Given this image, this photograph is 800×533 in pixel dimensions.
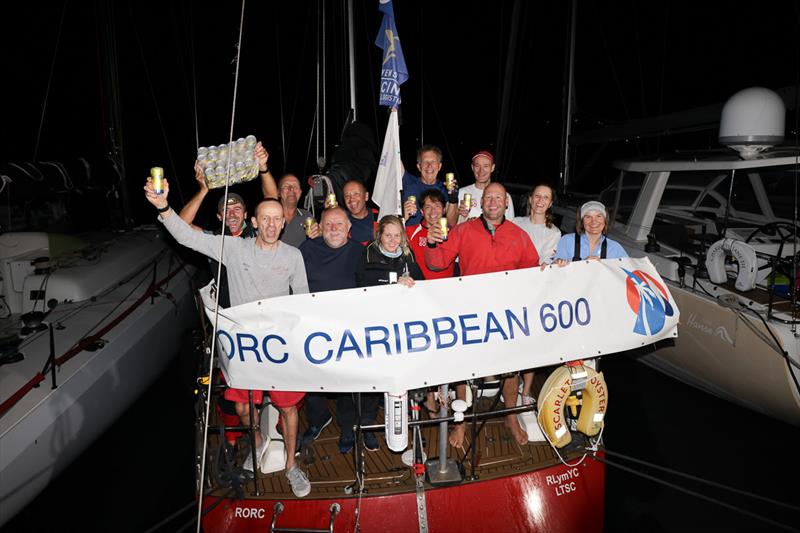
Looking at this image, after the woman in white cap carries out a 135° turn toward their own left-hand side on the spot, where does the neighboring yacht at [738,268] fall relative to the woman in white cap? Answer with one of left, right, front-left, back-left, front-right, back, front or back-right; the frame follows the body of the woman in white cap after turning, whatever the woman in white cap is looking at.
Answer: front

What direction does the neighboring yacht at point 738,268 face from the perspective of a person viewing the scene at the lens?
facing away from the viewer and to the left of the viewer

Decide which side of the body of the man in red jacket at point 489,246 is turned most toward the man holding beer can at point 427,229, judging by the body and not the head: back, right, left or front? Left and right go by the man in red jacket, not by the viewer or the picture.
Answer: right

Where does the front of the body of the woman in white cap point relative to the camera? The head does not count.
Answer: toward the camera

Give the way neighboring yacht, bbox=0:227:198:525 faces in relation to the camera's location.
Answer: facing away from the viewer and to the right of the viewer

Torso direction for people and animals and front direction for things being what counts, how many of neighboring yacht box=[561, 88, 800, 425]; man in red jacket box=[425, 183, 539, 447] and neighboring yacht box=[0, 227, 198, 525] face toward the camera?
1

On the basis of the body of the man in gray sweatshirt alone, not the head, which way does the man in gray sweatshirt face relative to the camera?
toward the camera

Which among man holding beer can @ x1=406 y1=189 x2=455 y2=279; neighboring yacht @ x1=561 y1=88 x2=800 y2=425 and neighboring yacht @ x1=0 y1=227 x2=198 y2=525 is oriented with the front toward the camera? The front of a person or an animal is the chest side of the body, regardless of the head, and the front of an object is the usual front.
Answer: the man holding beer can

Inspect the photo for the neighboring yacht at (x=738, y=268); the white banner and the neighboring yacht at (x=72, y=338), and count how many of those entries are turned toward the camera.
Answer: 1

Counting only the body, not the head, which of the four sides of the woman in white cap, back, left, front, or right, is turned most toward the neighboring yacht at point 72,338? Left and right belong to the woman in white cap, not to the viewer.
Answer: right

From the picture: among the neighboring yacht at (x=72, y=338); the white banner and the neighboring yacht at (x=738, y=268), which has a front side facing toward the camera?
the white banner

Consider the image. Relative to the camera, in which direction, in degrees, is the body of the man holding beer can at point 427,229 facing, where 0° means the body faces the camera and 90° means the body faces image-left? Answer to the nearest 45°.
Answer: approximately 0°

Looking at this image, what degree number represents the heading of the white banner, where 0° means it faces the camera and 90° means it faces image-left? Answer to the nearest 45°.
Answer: approximately 0°
